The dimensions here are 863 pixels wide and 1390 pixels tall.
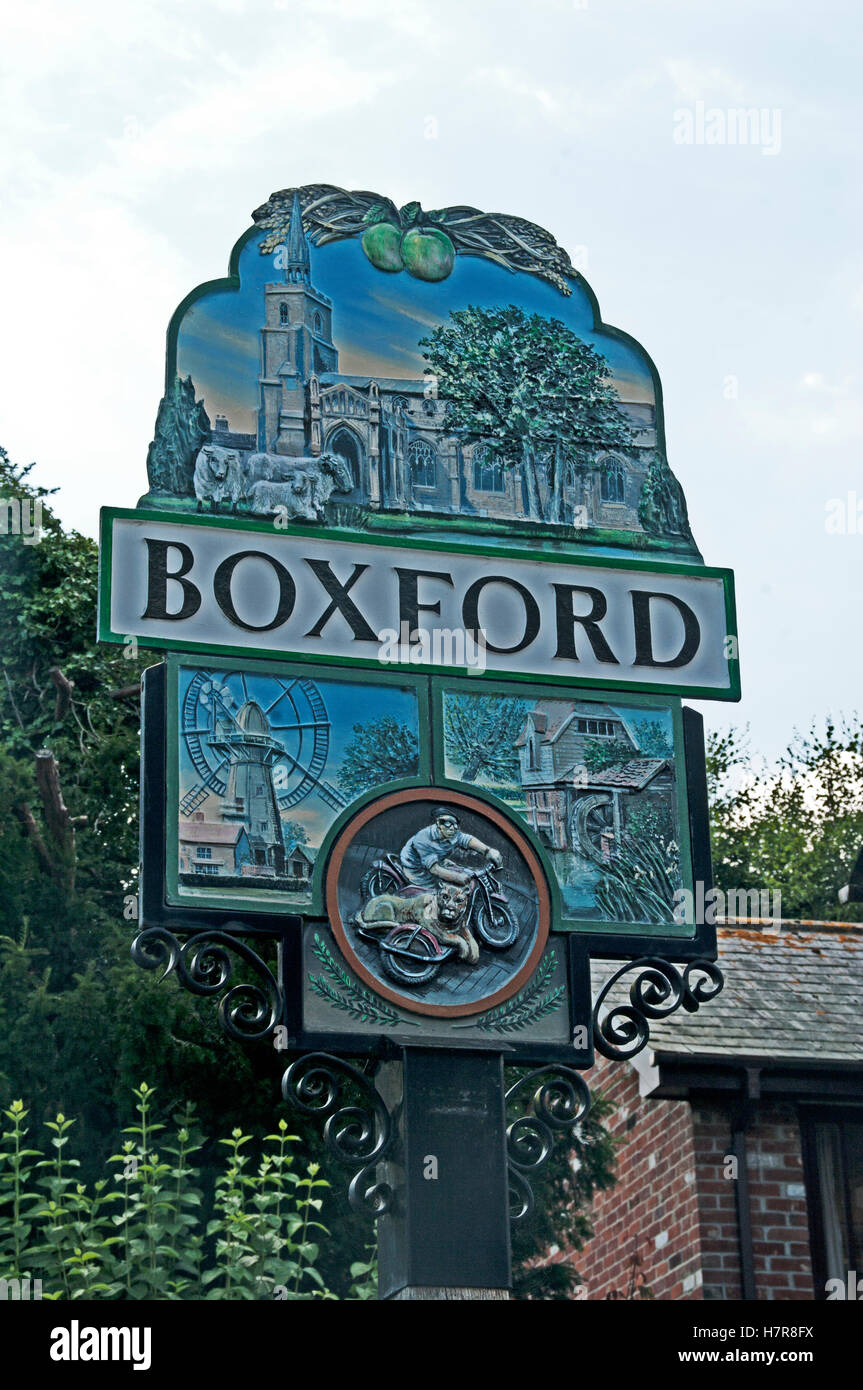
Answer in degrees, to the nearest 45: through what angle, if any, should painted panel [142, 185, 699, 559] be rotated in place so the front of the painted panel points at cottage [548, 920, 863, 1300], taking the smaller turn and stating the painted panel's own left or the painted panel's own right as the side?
approximately 135° to the painted panel's own left

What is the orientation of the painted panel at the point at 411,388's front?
toward the camera
